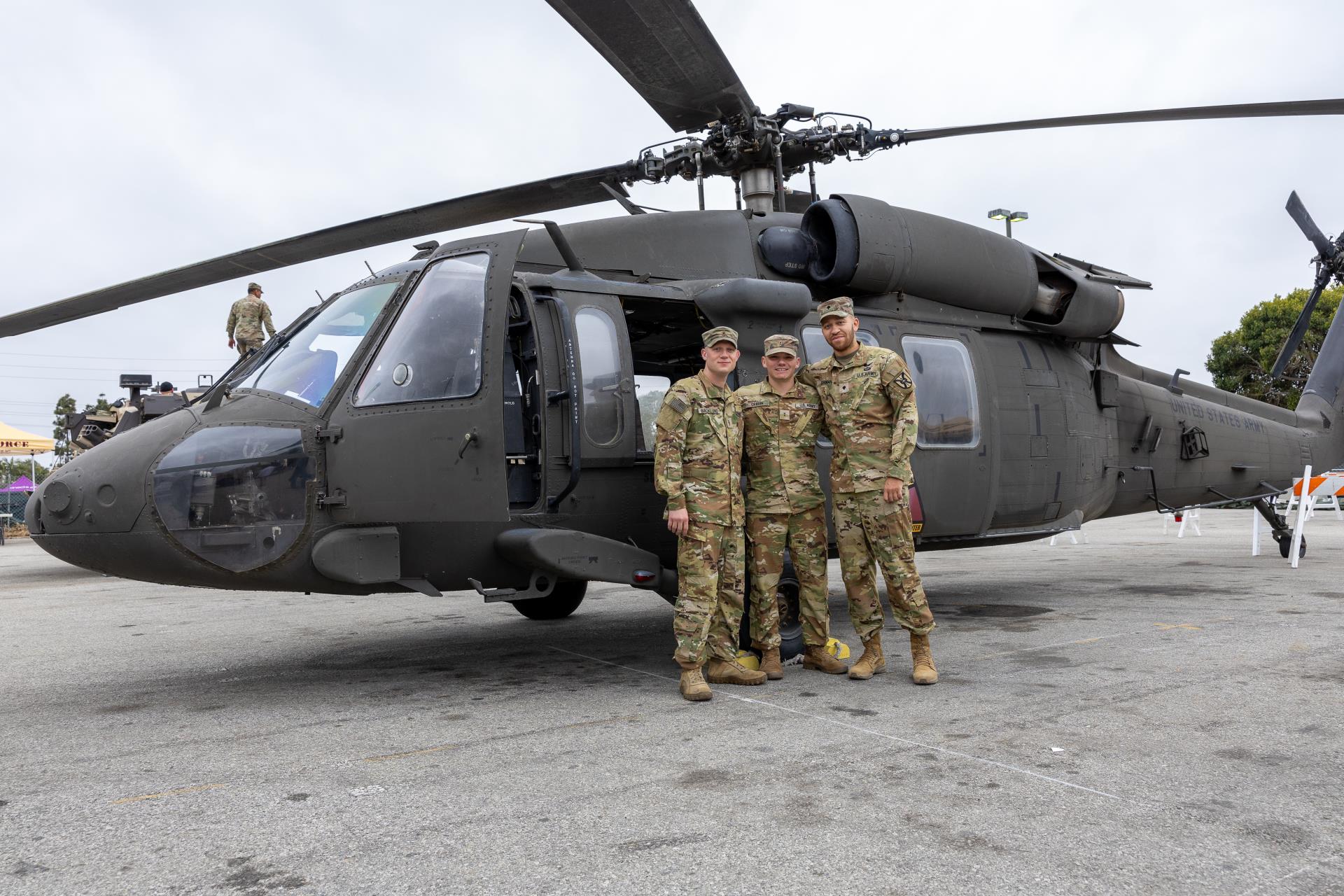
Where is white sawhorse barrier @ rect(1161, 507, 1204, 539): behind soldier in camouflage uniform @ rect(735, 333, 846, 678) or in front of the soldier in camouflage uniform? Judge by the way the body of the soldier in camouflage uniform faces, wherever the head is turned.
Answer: behind

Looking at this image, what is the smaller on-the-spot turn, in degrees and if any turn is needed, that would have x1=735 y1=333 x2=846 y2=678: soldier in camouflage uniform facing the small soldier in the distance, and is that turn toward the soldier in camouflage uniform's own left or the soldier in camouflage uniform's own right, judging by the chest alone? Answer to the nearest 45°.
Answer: approximately 135° to the soldier in camouflage uniform's own right

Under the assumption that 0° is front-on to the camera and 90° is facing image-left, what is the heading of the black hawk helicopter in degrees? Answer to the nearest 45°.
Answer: approximately 45°

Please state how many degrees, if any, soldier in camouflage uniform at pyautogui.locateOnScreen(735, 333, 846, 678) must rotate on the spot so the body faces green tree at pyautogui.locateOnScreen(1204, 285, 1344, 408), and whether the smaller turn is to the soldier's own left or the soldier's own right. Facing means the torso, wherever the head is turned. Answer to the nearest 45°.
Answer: approximately 135° to the soldier's own left

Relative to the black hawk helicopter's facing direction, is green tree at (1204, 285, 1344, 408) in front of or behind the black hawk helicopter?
behind

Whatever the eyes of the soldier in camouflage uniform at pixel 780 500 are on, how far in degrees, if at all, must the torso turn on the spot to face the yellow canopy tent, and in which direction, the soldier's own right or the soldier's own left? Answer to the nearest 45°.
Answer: approximately 135° to the soldier's own right

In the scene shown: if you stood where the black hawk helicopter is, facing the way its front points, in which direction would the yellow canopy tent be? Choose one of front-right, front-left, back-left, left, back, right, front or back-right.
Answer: right

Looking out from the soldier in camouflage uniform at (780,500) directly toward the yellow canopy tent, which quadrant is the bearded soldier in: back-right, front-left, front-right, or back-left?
back-right

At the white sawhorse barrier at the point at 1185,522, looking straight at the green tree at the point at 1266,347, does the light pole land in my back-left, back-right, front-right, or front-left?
front-left

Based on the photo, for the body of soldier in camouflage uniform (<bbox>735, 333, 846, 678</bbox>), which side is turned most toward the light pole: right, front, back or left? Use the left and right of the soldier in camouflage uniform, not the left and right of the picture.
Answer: back

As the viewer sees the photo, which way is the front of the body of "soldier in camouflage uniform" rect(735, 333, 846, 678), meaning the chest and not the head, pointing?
toward the camera

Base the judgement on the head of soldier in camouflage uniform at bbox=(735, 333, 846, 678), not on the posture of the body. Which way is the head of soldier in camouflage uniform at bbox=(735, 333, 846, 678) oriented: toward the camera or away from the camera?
toward the camera
